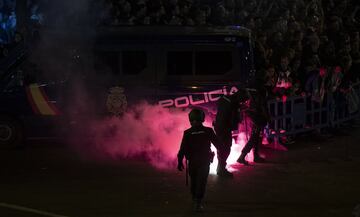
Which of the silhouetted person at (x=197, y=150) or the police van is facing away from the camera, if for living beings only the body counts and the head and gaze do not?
the silhouetted person

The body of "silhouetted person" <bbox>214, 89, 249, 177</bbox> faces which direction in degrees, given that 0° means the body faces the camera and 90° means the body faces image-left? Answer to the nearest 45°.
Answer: approximately 270°

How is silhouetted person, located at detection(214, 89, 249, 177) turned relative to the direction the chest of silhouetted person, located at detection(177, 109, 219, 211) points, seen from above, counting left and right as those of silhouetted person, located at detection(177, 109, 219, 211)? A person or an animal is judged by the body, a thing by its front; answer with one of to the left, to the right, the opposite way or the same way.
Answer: to the right

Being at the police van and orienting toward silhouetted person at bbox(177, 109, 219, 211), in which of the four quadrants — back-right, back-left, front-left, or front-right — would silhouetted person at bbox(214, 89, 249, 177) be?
front-left

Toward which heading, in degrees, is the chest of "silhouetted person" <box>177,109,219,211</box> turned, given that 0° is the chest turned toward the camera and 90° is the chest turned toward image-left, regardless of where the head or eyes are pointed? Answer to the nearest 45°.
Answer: approximately 180°

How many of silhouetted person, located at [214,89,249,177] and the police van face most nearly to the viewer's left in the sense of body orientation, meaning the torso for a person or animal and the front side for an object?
1

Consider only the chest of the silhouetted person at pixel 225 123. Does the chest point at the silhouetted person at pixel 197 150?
no

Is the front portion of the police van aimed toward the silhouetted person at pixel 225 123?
no

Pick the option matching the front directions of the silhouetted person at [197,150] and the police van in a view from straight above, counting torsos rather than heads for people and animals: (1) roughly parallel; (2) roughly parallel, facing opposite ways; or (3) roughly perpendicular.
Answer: roughly perpendicular

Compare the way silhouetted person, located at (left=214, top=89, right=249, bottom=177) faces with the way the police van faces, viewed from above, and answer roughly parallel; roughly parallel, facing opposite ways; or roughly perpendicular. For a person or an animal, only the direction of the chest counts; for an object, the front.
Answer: roughly parallel, facing opposite ways

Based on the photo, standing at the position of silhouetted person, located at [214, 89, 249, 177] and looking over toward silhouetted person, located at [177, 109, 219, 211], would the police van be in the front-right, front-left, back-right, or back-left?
back-right

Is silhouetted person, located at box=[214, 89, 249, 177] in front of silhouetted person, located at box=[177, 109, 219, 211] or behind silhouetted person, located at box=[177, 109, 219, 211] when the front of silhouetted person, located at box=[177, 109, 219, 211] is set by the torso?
in front

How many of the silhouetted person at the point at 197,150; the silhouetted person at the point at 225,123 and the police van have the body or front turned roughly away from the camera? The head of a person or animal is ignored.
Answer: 1

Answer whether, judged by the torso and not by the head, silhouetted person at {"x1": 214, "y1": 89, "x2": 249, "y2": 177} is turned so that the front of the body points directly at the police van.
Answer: no
